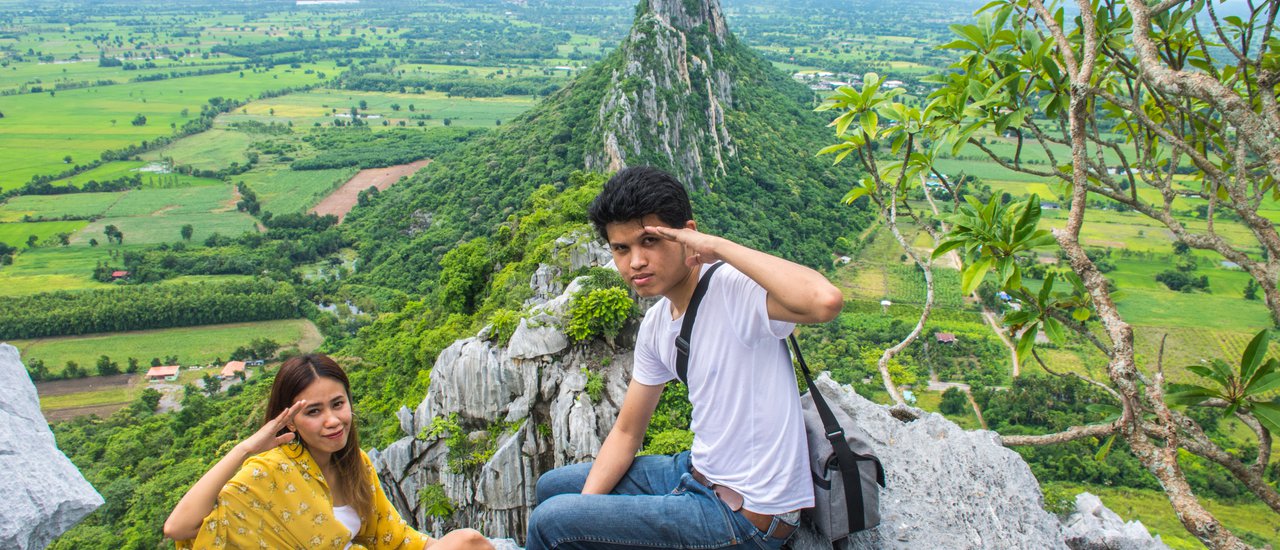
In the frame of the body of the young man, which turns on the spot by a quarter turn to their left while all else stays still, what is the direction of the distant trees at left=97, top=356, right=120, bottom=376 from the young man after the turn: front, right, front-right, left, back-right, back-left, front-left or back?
back

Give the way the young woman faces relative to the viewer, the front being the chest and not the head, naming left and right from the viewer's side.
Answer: facing the viewer and to the right of the viewer

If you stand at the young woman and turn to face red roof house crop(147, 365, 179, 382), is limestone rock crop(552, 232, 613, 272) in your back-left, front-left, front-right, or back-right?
front-right

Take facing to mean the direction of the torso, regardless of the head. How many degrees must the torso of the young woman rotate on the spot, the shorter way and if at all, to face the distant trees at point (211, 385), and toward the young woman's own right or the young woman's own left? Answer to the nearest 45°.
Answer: approximately 135° to the young woman's own left

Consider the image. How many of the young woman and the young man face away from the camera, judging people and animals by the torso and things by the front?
0

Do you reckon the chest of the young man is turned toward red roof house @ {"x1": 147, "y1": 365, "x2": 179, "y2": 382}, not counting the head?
no

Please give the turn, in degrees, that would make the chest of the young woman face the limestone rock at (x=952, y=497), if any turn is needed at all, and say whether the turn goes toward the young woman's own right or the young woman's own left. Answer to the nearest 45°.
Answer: approximately 45° to the young woman's own left

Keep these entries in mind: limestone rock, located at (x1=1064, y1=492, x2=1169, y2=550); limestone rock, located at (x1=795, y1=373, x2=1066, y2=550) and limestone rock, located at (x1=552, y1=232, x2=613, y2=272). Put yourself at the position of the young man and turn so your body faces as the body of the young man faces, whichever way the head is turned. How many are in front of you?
0

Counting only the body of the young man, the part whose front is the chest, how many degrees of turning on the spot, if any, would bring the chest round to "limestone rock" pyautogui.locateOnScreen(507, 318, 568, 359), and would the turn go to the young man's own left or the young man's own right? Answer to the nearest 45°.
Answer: approximately 135° to the young man's own right

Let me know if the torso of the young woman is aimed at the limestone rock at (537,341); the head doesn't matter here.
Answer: no

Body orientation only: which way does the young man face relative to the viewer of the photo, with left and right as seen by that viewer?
facing the viewer and to the left of the viewer

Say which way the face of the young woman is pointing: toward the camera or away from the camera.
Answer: toward the camera

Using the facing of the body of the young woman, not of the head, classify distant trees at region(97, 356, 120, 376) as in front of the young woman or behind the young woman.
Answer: behind
